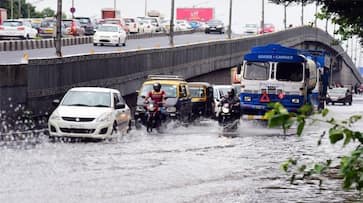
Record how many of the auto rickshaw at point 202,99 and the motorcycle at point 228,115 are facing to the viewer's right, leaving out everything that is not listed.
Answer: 0

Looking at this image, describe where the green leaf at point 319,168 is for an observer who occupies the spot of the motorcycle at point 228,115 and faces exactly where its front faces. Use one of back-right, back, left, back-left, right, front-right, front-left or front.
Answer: front-left

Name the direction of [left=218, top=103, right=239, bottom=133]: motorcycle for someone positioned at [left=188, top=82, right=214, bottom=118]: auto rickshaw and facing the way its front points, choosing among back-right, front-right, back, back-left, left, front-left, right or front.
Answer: front-left

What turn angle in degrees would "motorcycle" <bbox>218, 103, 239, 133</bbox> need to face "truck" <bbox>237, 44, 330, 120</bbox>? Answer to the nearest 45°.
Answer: approximately 135° to its left

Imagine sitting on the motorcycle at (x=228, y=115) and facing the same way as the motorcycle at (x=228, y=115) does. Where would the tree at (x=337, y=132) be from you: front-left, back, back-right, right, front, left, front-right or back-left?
front-left

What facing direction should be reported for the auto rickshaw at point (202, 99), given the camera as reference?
facing the viewer and to the left of the viewer
